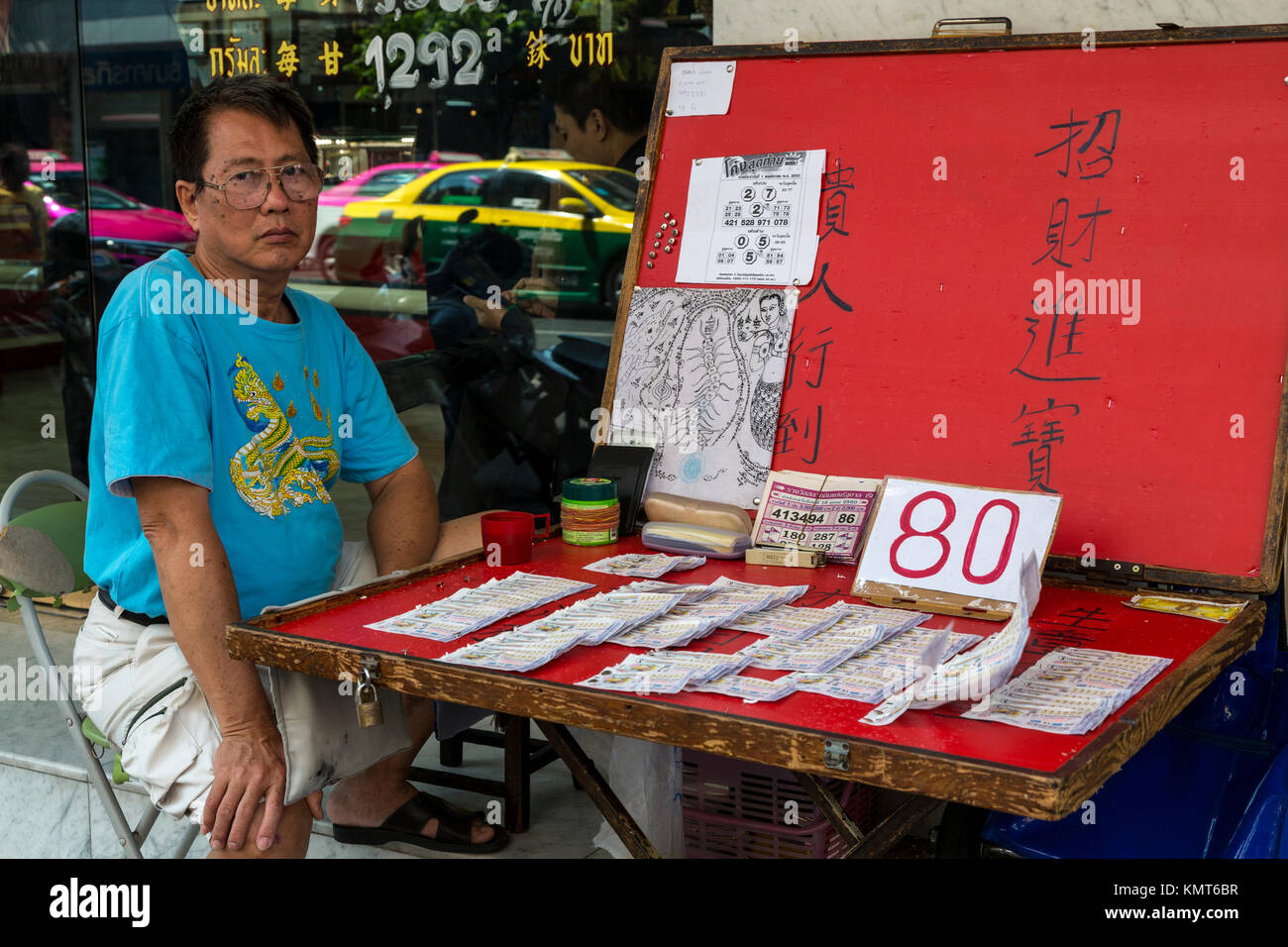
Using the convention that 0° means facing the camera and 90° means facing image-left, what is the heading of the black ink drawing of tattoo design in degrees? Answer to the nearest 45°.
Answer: approximately 0°

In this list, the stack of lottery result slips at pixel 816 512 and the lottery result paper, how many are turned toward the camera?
2

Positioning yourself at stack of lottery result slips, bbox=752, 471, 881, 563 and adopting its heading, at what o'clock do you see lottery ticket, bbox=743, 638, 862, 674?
lottery ticket, bbox=743, 638, 862, 674 is roughly at 12 o'clock from stack of lottery result slips, bbox=752, 471, 881, 563.

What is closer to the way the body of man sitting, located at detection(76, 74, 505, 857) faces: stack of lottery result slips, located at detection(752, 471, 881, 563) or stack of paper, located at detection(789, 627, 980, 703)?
the stack of paper

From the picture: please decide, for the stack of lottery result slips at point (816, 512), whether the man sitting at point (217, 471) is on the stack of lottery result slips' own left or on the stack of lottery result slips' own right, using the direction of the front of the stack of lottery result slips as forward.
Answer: on the stack of lottery result slips' own right
